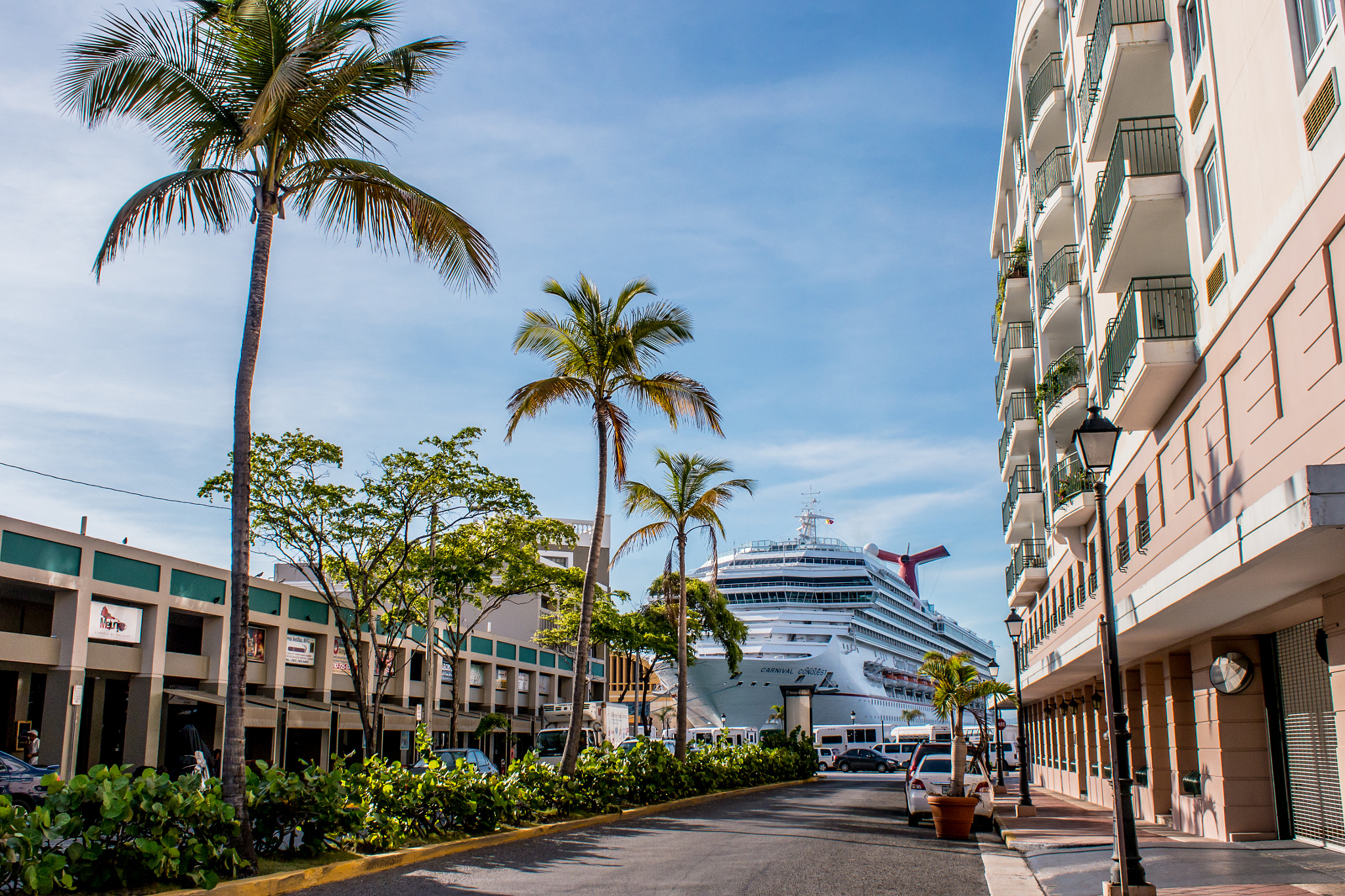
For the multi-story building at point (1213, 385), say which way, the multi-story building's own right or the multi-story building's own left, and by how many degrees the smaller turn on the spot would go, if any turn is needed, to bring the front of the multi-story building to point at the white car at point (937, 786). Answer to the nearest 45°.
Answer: approximately 45° to the multi-story building's own right

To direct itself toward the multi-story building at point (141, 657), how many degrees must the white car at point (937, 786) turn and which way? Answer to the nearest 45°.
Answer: approximately 90° to its left

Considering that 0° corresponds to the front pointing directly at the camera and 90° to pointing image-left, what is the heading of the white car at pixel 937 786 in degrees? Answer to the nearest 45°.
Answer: approximately 180°

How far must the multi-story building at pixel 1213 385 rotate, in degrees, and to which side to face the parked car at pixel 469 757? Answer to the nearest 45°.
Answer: approximately 45° to its right

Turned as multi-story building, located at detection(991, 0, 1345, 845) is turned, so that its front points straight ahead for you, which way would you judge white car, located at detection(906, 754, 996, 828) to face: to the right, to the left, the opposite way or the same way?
to the right

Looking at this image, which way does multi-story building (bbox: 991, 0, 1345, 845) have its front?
to the viewer's left

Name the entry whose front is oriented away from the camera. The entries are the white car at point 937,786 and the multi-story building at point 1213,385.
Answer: the white car

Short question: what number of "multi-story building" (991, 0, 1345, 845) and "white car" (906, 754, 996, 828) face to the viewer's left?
1

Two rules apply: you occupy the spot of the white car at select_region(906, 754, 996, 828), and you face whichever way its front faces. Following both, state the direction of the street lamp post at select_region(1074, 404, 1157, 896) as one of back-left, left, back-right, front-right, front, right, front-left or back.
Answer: back

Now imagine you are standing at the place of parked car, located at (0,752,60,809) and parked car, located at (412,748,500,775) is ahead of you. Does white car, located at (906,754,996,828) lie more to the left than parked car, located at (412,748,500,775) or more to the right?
right
